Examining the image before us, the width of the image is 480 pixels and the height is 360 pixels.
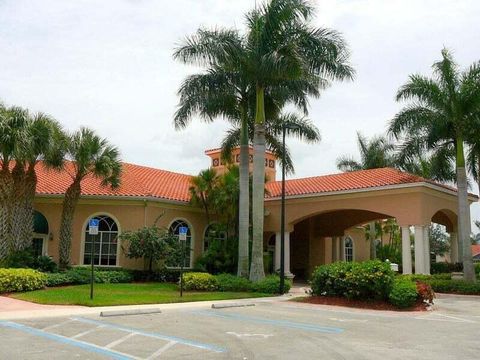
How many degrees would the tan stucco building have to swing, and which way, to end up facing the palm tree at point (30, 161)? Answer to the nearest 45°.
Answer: approximately 90° to its right

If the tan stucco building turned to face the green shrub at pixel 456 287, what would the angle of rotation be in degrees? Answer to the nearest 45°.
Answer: approximately 45° to its left

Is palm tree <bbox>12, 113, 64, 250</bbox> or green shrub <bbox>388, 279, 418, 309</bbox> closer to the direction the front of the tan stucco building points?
the green shrub

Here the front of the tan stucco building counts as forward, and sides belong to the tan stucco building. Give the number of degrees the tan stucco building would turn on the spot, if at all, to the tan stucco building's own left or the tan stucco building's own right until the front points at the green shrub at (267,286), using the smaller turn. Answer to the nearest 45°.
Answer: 0° — it already faces it

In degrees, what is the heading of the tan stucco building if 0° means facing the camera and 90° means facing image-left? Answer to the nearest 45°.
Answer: approximately 315°
